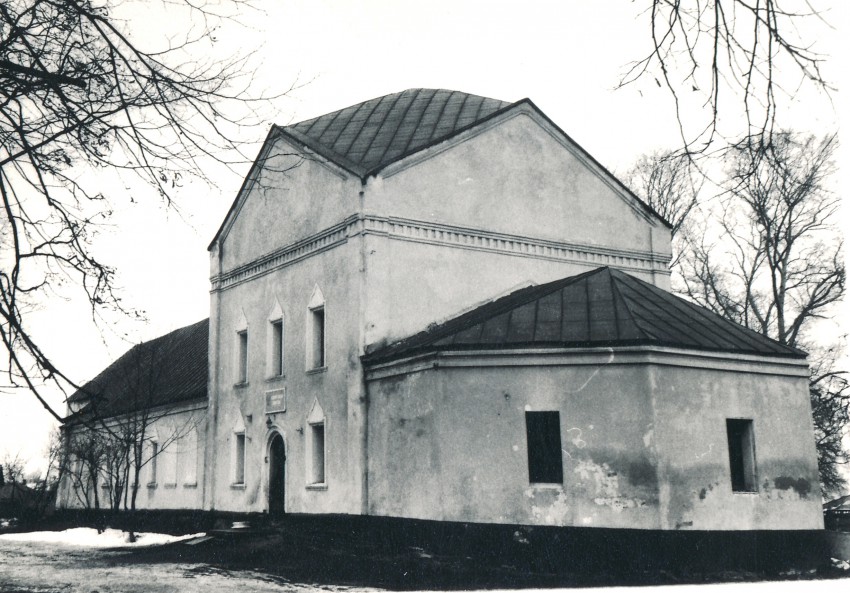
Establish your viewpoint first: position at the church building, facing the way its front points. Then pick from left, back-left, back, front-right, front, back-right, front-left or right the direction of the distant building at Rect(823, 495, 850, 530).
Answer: back
